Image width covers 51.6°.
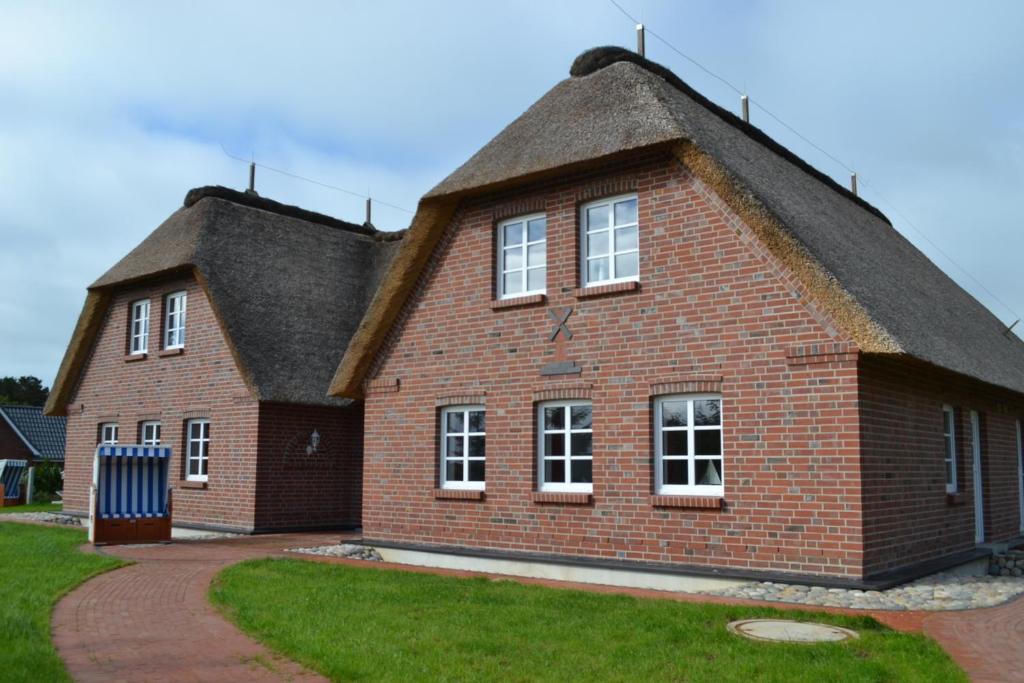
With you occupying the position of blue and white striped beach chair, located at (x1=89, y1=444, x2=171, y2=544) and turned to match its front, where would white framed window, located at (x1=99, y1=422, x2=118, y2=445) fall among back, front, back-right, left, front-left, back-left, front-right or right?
back

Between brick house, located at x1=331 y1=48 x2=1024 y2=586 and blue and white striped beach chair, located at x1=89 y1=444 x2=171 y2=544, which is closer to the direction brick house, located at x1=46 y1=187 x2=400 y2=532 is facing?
the blue and white striped beach chair

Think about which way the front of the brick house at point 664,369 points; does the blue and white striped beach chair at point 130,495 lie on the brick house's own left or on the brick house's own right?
on the brick house's own right

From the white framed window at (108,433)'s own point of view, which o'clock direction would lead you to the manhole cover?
The manhole cover is roughly at 10 o'clock from the white framed window.

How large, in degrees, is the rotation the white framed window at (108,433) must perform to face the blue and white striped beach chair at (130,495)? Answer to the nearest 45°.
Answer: approximately 45° to its left

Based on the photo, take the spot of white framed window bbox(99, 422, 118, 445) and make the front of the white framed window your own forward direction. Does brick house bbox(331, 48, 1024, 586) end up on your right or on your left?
on your left

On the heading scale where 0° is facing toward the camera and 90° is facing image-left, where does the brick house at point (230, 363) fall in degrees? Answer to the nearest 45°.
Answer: approximately 45°

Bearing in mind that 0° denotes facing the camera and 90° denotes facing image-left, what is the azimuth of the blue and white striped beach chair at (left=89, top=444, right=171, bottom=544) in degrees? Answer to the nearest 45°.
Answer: approximately 0°

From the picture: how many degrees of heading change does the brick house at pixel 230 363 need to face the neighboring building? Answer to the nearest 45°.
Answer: approximately 135° to its right

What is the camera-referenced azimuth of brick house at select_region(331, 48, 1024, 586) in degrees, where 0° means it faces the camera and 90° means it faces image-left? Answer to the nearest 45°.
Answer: approximately 45°
